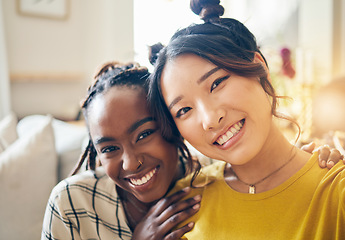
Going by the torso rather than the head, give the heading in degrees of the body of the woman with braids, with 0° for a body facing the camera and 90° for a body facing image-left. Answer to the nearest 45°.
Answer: approximately 0°

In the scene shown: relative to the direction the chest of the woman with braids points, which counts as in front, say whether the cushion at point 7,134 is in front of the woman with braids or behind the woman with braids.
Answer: behind
